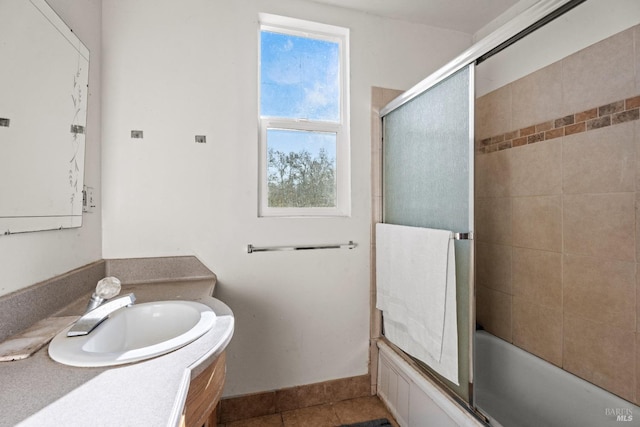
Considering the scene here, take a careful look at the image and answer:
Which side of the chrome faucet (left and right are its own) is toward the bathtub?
front

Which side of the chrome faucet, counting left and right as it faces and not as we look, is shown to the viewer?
right

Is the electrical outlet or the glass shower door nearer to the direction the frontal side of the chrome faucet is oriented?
the glass shower door

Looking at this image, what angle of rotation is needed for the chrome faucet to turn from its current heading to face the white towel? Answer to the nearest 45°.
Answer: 0° — it already faces it

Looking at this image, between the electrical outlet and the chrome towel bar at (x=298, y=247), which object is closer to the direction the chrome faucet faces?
the chrome towel bar

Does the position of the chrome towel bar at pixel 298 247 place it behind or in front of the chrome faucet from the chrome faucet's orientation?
in front

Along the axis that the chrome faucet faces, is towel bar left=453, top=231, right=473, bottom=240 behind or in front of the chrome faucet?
in front
